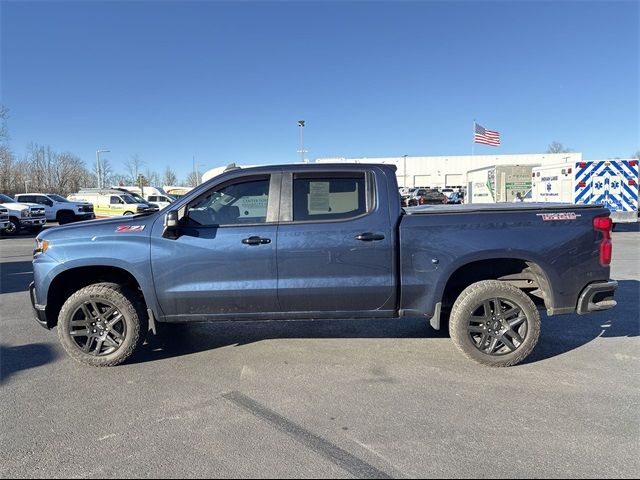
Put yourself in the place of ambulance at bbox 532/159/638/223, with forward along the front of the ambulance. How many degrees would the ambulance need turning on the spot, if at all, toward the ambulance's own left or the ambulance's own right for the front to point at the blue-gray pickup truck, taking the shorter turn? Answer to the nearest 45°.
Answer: approximately 135° to the ambulance's own left

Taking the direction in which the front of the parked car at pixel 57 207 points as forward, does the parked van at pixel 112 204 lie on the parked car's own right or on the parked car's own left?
on the parked car's own left

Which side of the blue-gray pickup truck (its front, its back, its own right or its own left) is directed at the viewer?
left

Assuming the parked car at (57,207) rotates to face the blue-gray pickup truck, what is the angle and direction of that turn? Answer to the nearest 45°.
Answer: approximately 45° to its right

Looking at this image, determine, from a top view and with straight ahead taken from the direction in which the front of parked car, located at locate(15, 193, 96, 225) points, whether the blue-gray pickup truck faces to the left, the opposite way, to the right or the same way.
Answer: the opposite way

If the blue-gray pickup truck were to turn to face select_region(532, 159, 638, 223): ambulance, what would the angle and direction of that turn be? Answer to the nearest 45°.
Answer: approximately 135° to its right

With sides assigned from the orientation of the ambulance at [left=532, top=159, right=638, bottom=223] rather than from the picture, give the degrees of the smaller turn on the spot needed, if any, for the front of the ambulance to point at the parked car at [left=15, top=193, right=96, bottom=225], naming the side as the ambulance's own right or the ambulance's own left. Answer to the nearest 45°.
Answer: approximately 45° to the ambulance's own left

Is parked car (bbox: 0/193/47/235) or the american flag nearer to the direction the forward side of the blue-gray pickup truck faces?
the parked car

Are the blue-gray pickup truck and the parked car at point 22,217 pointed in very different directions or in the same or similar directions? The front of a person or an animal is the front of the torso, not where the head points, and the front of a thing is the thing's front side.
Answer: very different directions

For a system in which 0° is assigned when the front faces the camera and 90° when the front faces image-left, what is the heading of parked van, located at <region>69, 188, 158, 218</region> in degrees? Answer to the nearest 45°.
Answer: approximately 315°

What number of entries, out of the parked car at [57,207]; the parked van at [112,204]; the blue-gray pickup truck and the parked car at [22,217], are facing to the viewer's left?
1

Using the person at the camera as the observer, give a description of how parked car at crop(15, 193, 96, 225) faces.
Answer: facing the viewer and to the right of the viewer

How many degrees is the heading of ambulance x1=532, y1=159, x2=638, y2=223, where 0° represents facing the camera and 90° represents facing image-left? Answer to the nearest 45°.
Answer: approximately 135°
